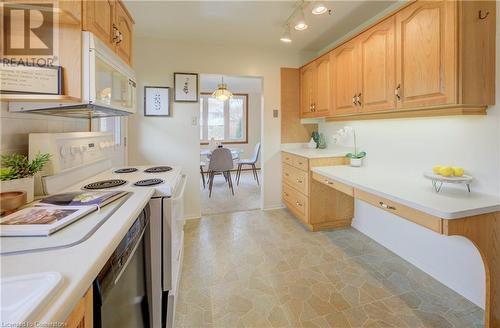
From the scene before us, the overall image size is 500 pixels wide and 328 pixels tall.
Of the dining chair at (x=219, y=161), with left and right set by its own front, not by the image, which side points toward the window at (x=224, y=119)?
front

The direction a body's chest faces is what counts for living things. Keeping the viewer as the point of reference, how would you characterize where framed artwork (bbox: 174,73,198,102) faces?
facing the viewer

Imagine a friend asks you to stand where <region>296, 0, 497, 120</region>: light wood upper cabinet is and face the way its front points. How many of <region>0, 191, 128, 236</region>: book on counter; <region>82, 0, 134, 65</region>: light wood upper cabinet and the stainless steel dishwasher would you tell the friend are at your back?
0

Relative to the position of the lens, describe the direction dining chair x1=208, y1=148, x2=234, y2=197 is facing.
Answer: facing away from the viewer

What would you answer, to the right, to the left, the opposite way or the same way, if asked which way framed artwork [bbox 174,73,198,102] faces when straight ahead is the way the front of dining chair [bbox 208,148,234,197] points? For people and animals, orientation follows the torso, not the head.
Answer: the opposite way

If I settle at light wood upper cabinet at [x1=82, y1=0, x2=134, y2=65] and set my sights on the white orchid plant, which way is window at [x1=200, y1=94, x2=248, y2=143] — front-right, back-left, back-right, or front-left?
front-left

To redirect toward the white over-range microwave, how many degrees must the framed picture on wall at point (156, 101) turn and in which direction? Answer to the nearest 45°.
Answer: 0° — it already faces it

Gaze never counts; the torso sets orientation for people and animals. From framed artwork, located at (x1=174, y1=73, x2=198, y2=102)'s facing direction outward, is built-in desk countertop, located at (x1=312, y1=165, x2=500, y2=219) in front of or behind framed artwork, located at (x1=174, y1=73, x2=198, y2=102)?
in front

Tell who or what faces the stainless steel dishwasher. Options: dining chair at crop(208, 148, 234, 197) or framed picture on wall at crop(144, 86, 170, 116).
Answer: the framed picture on wall

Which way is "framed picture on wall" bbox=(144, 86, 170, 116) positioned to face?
toward the camera

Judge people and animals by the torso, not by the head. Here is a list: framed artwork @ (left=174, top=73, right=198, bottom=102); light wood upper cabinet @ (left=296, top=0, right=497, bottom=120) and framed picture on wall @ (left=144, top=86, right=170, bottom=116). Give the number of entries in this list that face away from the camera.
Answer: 0

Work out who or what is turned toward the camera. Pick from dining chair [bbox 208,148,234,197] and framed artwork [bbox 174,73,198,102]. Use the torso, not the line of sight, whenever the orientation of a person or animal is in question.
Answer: the framed artwork
